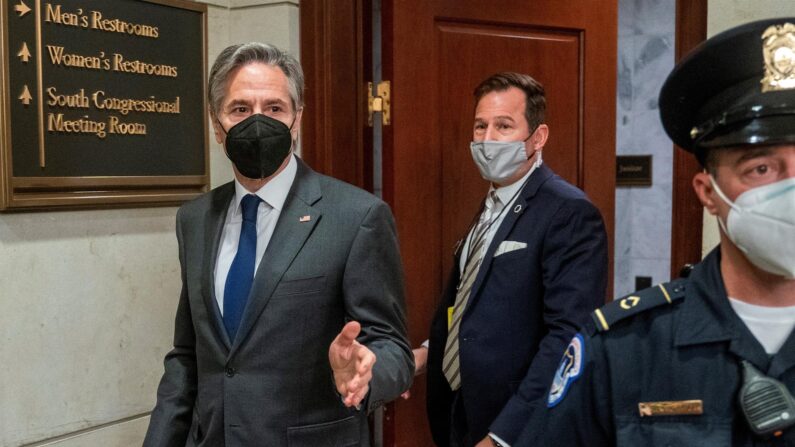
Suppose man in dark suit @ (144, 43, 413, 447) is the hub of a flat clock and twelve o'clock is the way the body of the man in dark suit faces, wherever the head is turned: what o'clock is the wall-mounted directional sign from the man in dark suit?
The wall-mounted directional sign is roughly at 3 o'clock from the man in dark suit.

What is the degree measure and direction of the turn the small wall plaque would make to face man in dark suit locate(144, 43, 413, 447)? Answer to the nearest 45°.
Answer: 0° — it already faces them

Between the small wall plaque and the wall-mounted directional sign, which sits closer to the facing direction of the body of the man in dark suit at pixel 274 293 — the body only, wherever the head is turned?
the wall-mounted directional sign

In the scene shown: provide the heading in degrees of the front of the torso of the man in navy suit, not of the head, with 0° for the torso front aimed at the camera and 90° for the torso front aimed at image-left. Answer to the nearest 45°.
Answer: approximately 45°

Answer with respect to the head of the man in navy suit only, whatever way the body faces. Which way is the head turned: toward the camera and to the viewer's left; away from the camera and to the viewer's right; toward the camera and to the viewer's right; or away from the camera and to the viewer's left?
toward the camera and to the viewer's left

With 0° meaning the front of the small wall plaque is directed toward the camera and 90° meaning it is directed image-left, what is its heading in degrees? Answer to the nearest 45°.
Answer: approximately 0°

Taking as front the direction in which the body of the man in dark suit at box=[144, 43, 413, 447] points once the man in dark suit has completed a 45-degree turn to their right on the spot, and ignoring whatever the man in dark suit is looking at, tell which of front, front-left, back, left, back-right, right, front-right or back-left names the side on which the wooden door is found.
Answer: back-right

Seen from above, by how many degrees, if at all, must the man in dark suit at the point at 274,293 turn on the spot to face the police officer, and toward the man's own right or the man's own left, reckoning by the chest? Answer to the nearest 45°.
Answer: approximately 90° to the man's own left

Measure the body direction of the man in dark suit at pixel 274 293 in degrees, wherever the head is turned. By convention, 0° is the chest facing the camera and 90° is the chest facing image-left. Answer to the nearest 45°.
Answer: approximately 45°
